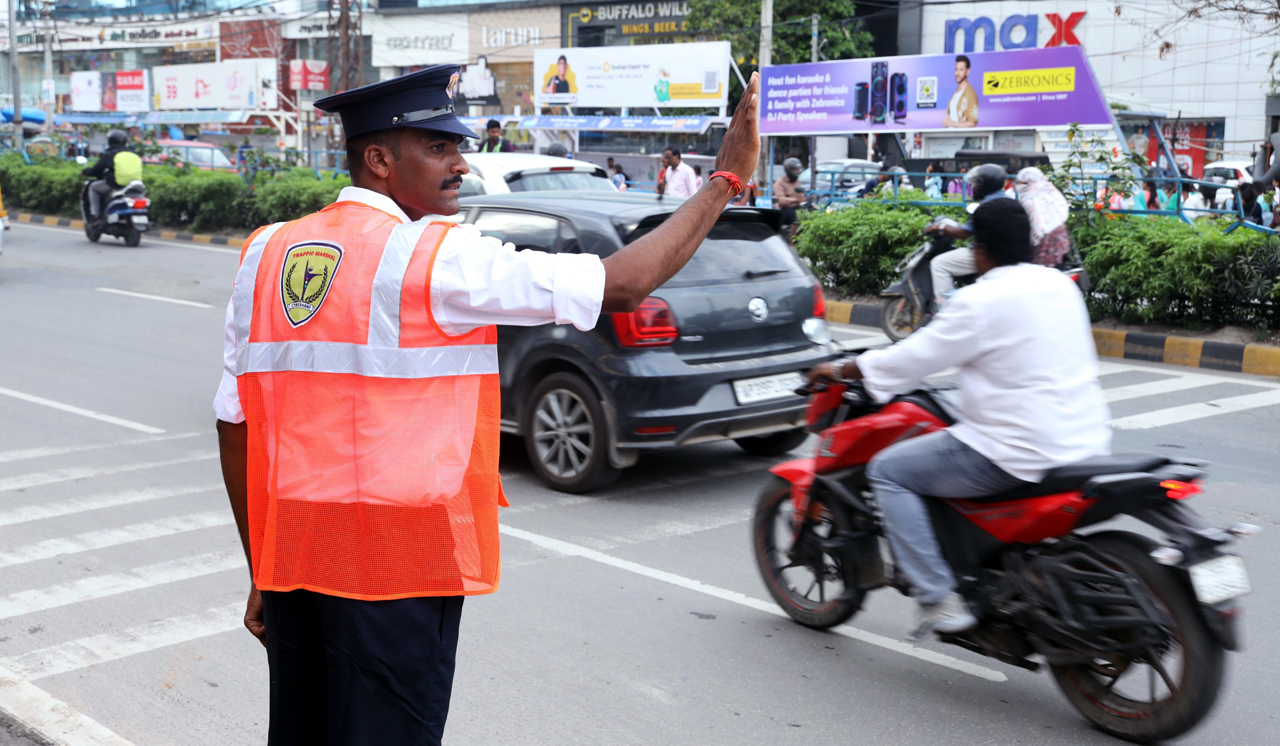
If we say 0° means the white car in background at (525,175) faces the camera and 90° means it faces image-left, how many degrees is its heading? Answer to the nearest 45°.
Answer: approximately 135°

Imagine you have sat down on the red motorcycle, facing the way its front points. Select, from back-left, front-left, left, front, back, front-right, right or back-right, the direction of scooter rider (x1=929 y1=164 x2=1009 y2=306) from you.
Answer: front-right

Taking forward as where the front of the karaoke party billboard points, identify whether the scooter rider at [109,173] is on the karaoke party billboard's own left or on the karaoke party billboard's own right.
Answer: on the karaoke party billboard's own right

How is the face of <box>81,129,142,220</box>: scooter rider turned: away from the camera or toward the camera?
away from the camera

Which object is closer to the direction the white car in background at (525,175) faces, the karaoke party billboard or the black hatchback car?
the karaoke party billboard

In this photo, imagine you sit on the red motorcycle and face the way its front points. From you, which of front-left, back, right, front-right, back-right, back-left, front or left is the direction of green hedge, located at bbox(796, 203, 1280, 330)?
front-right

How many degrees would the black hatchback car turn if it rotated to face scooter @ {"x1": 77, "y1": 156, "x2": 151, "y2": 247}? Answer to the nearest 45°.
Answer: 0° — it already faces it

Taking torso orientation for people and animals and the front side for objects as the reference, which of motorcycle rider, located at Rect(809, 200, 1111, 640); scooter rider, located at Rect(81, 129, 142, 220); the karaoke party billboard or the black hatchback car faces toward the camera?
the karaoke party billboard

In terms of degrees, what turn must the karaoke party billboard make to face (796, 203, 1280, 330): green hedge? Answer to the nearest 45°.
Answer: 0° — it already faces it

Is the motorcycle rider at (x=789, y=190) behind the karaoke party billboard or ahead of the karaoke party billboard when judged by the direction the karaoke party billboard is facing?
ahead

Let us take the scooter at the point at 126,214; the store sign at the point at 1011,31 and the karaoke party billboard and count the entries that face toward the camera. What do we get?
2

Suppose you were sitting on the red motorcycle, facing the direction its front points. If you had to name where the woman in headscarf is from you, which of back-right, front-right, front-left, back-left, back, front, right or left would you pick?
front-right

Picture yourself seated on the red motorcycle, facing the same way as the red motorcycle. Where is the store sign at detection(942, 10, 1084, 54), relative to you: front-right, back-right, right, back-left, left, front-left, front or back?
front-right
